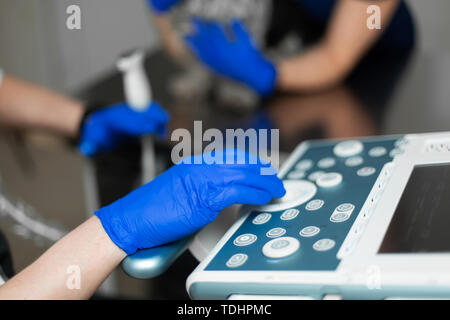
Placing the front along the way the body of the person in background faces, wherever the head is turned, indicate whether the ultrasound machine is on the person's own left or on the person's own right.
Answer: on the person's own left

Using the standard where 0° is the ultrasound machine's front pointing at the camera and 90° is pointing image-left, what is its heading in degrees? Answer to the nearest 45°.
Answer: approximately 90°

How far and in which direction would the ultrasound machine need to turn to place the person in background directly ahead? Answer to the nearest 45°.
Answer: approximately 90° to its right
